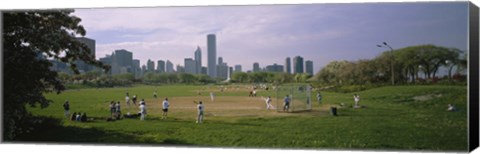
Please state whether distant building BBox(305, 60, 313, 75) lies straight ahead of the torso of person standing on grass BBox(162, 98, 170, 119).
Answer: no

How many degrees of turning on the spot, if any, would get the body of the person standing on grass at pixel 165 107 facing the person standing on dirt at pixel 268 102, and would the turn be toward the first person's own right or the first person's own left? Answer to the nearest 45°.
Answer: approximately 90° to the first person's own right

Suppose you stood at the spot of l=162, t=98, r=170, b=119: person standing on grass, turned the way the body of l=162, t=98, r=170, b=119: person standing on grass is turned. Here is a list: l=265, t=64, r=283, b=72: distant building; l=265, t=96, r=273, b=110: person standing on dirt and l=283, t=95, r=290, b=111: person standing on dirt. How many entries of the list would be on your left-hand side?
0

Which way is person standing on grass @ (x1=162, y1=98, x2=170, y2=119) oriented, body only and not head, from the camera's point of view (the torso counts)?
away from the camera

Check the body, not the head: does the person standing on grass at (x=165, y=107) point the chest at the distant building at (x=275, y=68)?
no

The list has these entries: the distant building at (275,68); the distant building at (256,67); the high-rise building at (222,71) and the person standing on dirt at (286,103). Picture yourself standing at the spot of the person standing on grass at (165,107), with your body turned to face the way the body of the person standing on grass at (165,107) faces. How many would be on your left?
0
